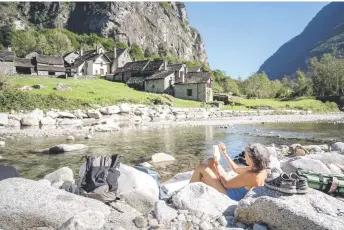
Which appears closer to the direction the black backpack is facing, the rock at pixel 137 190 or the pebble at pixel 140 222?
the pebble

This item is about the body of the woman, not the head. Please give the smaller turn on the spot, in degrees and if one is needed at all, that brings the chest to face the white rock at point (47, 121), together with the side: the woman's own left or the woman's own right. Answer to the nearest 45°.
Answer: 0° — they already face it

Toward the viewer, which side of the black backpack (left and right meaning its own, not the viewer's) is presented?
front

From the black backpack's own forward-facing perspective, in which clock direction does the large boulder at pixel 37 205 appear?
The large boulder is roughly at 2 o'clock from the black backpack.

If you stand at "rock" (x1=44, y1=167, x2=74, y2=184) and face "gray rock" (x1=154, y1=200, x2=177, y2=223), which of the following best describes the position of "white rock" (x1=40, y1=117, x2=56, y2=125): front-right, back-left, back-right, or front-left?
back-left

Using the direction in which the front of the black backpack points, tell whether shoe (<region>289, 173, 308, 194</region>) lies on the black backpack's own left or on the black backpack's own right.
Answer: on the black backpack's own left

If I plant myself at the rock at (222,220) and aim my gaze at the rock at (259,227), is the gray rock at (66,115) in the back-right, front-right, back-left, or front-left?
back-left

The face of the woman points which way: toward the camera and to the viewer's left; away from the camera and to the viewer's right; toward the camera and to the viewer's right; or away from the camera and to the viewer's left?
away from the camera and to the viewer's left

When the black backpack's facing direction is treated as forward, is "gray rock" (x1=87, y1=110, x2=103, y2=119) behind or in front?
behind

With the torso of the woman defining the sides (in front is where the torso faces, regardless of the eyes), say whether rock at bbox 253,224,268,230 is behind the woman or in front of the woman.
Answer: behind

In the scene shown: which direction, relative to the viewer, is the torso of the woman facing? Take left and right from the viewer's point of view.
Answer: facing away from the viewer and to the left of the viewer

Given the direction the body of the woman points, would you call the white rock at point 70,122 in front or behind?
in front

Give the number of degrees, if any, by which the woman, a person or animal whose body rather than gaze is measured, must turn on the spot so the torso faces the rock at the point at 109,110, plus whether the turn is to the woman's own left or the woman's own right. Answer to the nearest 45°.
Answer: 0° — they already face it

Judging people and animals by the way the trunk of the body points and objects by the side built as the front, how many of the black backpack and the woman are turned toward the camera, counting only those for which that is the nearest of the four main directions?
1

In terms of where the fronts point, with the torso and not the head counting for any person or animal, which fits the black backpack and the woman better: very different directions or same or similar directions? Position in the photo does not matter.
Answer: very different directions

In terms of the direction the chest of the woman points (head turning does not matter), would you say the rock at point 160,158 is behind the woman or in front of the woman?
in front
